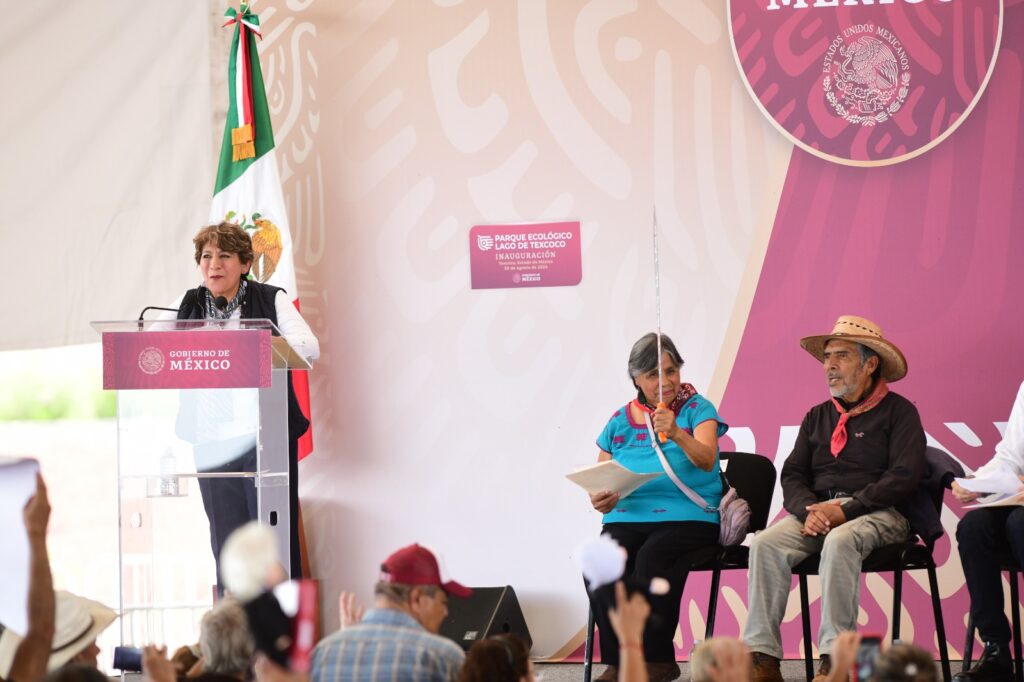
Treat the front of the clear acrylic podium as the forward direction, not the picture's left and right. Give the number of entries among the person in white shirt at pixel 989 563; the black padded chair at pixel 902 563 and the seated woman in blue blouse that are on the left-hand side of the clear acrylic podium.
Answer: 3

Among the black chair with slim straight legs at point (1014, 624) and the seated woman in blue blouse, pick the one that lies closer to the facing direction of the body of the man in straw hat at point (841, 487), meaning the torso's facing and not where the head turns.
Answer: the seated woman in blue blouse

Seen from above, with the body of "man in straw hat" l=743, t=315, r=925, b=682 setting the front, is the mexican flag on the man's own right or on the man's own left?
on the man's own right

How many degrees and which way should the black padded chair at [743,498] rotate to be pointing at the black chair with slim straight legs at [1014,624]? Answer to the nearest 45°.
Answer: approximately 135° to its left

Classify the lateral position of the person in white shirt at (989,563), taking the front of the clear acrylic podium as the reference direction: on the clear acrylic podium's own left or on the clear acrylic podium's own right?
on the clear acrylic podium's own left

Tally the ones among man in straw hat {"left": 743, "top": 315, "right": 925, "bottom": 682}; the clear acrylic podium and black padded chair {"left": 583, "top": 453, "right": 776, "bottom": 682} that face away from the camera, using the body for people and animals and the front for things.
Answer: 0

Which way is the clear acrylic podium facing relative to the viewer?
toward the camera

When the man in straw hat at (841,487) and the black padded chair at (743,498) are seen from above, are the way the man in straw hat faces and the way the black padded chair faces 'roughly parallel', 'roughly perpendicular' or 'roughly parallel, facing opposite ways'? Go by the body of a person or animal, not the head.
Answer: roughly parallel

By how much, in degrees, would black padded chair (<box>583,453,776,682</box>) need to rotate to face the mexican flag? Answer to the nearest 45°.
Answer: approximately 45° to its right

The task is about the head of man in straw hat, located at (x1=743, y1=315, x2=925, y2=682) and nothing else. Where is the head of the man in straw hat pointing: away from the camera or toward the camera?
toward the camera

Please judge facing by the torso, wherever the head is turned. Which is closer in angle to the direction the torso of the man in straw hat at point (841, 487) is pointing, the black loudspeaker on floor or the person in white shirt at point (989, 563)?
the black loudspeaker on floor

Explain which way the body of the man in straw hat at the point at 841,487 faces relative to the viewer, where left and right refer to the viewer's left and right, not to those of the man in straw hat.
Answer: facing the viewer and to the left of the viewer
